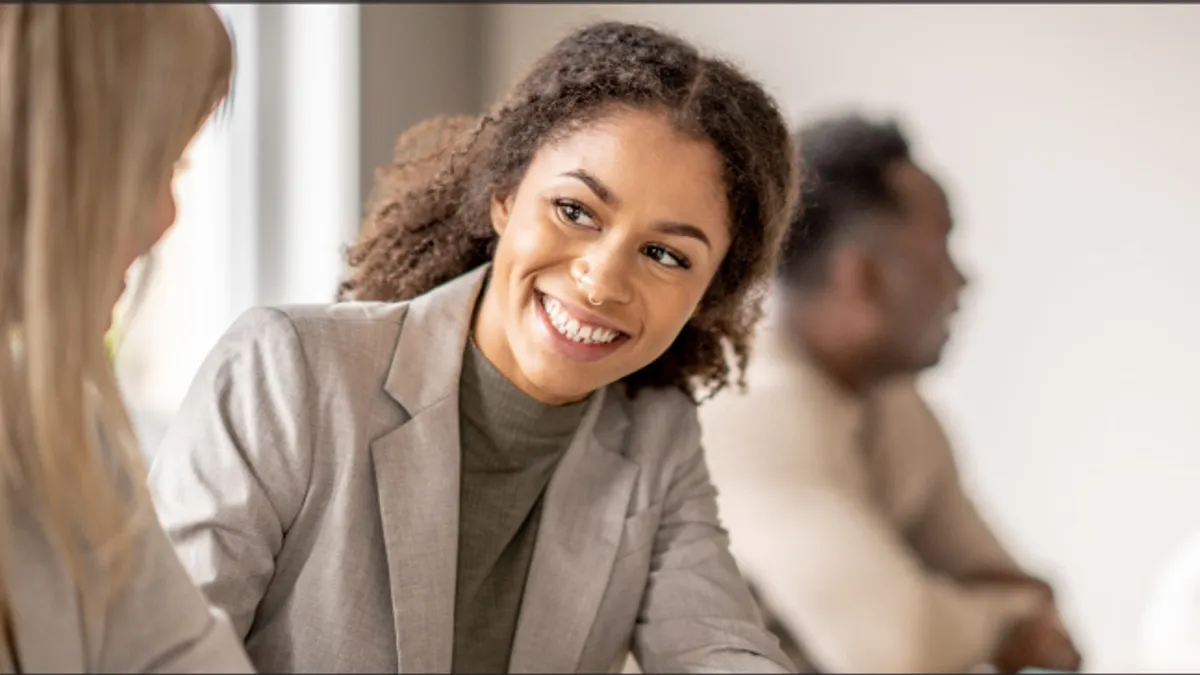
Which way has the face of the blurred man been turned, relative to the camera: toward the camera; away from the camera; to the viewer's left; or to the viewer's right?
to the viewer's right

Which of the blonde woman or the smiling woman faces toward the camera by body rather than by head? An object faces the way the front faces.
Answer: the smiling woman

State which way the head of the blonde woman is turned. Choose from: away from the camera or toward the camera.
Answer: away from the camera

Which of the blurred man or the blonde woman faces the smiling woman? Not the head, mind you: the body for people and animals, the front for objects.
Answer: the blonde woman

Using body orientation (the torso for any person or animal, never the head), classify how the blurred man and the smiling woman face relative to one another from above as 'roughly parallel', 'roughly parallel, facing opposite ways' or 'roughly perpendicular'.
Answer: roughly perpendicular

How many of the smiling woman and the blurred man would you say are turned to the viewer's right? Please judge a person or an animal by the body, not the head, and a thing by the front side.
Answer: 1

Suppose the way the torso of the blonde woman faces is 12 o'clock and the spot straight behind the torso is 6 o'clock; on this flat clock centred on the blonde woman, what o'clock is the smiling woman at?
The smiling woman is roughly at 12 o'clock from the blonde woman.

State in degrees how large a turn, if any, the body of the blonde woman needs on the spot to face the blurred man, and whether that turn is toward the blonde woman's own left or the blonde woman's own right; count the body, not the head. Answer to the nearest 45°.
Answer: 0° — they already face them

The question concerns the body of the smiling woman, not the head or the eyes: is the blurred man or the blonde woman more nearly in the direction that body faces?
the blonde woman

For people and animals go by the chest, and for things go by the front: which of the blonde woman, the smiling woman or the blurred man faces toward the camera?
the smiling woman

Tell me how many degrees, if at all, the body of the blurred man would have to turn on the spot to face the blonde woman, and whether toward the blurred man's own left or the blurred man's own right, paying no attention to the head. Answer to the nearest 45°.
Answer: approximately 90° to the blurred man's own right

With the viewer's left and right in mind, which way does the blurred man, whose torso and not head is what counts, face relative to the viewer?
facing to the right of the viewer

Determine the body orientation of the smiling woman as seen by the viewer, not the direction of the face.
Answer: toward the camera

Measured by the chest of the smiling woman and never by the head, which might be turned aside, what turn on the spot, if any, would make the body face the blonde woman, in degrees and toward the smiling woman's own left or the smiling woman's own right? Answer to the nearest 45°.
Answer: approximately 45° to the smiling woman's own right

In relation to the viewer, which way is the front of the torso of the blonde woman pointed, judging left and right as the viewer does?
facing away from the viewer and to the right of the viewer

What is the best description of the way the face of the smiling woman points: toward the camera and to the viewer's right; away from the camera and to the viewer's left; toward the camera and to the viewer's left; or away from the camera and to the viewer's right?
toward the camera and to the viewer's left
